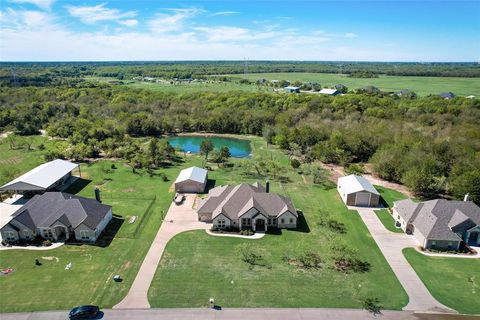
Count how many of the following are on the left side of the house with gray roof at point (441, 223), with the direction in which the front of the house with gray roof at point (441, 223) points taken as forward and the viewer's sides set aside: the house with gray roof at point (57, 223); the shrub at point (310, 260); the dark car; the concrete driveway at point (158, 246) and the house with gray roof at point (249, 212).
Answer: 0

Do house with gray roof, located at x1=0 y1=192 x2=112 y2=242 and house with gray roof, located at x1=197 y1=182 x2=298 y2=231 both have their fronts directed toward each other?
no

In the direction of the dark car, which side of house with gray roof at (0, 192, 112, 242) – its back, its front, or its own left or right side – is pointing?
front

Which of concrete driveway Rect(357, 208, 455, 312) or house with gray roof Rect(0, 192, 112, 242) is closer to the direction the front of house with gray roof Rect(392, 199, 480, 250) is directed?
the concrete driveway

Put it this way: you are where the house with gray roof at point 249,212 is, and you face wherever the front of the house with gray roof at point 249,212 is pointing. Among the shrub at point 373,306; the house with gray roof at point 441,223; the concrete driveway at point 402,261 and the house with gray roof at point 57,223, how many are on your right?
1

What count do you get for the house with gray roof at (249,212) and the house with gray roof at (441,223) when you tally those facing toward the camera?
2

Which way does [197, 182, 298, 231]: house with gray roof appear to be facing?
toward the camera

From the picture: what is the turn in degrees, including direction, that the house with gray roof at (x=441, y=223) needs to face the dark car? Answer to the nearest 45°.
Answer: approximately 45° to its right

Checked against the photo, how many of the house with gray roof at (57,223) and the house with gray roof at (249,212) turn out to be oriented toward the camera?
2

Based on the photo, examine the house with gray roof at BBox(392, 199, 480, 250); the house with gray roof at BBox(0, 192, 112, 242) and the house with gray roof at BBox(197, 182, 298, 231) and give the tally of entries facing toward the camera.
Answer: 3

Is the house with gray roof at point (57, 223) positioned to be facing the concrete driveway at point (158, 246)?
no

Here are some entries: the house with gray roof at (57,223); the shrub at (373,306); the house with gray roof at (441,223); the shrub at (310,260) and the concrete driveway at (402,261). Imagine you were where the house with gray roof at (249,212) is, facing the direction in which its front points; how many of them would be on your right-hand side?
1

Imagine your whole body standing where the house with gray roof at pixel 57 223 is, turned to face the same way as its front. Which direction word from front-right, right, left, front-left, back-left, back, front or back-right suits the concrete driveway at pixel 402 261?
front-left

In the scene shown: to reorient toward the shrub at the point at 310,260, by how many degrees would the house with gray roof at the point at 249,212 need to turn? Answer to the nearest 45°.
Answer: approximately 45° to its left

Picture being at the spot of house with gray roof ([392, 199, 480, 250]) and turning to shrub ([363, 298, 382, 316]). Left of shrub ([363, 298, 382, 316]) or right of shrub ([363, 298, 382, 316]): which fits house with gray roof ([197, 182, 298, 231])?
right

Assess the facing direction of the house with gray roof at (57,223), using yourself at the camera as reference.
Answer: facing the viewer

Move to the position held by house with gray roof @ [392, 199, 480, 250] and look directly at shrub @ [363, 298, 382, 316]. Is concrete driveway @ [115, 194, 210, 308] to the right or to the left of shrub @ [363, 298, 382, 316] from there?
right

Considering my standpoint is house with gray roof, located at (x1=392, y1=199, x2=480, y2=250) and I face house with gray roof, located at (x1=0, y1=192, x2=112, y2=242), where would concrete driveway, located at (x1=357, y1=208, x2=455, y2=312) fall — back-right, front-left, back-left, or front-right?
front-left

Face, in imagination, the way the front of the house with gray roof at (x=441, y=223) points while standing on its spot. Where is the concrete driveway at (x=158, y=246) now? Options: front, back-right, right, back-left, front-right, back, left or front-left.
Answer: front-right
